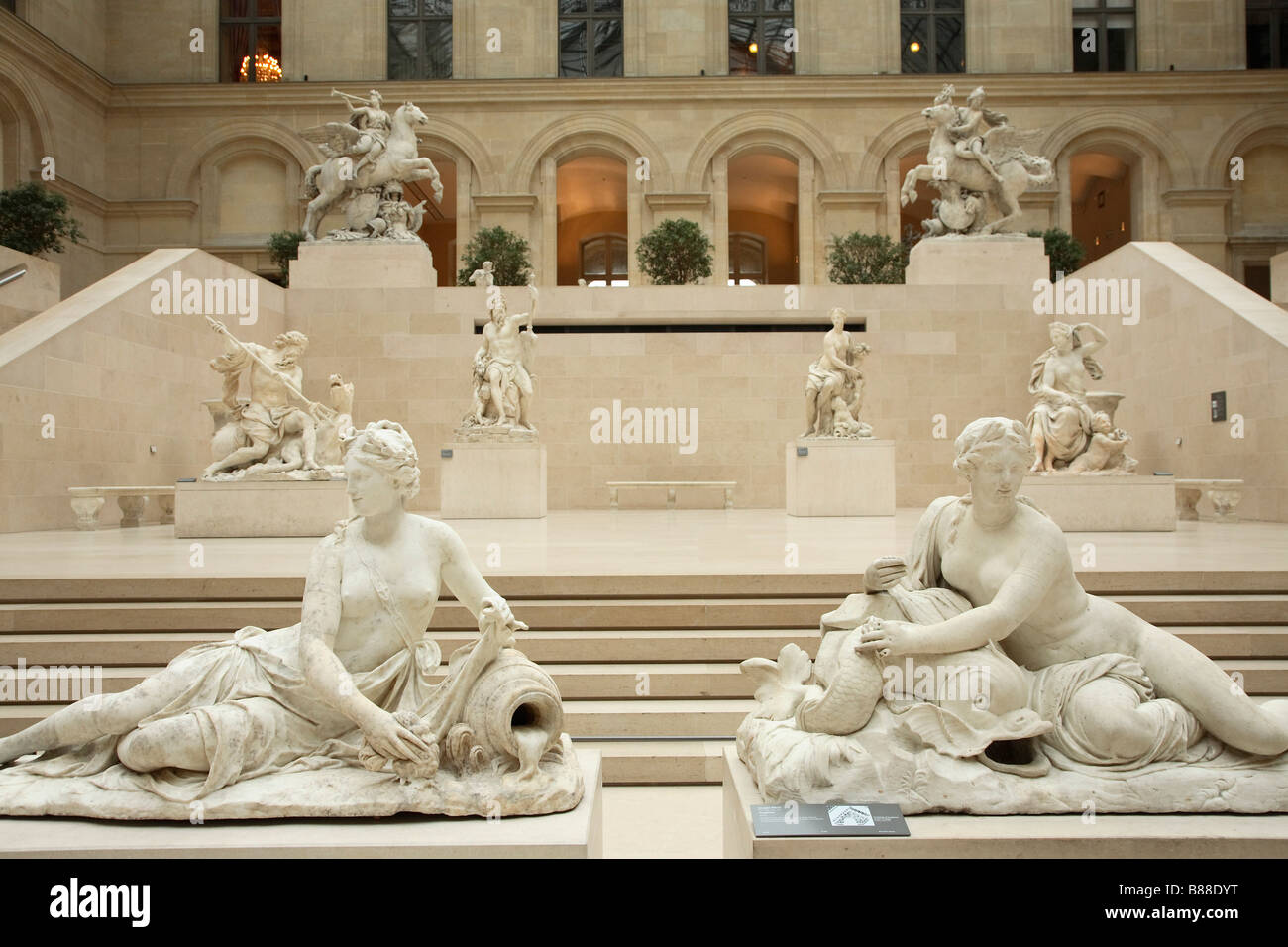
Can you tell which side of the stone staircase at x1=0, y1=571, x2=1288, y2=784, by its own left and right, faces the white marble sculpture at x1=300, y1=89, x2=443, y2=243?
back

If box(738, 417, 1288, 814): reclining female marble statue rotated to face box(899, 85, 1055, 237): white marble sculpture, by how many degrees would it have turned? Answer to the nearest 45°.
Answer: approximately 180°

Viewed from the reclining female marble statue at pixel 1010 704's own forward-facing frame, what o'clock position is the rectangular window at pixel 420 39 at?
The rectangular window is roughly at 5 o'clock from the reclining female marble statue.

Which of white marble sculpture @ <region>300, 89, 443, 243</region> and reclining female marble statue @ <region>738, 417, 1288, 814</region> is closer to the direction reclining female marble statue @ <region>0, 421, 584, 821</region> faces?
the reclining female marble statue

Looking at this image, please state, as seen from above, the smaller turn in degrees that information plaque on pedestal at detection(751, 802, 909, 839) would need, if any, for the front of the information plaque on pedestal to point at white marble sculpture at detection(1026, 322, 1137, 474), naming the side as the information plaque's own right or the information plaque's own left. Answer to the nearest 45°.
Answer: approximately 180°

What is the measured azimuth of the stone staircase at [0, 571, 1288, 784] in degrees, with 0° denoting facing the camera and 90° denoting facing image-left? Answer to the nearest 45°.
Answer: approximately 0°

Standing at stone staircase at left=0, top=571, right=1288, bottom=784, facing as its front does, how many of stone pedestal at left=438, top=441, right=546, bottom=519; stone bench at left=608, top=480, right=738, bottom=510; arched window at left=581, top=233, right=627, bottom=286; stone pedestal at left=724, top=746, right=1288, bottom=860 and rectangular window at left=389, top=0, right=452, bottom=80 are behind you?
4

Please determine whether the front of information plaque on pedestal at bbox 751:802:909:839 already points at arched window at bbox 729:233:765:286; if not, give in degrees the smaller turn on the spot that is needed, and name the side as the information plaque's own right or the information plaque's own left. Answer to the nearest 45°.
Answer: approximately 180°

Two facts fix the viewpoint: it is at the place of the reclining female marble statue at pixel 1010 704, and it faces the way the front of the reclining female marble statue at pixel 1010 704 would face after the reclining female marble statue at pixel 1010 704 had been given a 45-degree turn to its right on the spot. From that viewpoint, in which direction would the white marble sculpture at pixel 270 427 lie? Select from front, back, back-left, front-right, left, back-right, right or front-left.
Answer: right

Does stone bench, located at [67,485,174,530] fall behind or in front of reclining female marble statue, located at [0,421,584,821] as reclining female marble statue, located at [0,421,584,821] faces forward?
behind

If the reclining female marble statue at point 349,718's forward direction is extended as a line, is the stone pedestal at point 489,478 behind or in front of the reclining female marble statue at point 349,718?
behind

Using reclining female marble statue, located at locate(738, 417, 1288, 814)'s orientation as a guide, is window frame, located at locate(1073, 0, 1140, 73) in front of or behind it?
behind

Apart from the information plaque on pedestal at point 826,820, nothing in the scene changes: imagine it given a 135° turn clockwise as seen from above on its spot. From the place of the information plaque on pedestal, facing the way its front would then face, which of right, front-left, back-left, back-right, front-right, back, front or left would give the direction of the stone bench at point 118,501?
front
